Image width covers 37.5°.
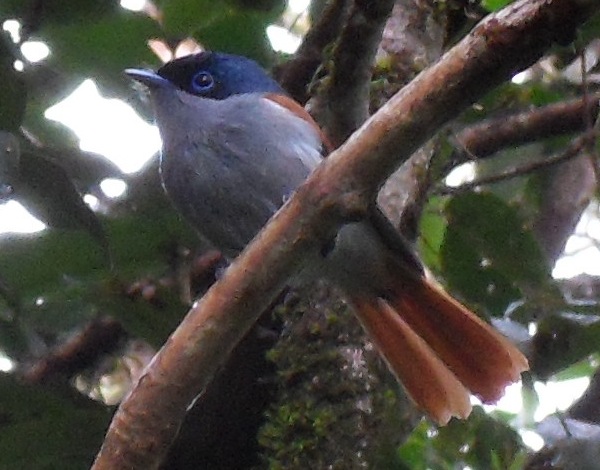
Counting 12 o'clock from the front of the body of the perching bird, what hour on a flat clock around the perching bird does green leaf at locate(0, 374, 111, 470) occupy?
The green leaf is roughly at 1 o'clock from the perching bird.

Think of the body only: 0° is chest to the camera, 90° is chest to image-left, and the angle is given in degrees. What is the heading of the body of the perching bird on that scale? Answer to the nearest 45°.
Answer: approximately 45°

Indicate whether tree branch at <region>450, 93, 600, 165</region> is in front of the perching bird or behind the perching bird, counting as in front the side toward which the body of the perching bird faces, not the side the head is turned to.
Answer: behind
